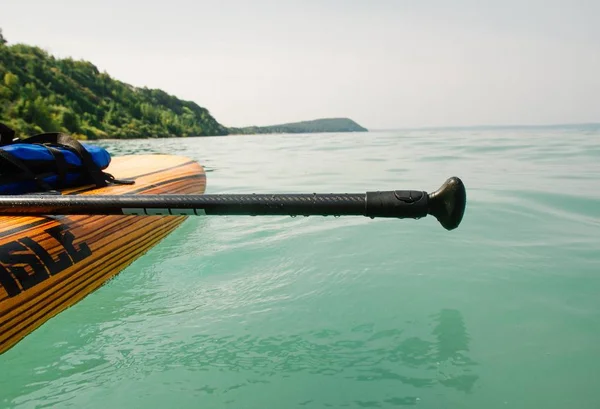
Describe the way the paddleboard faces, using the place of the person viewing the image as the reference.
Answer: facing away from the viewer and to the right of the viewer
